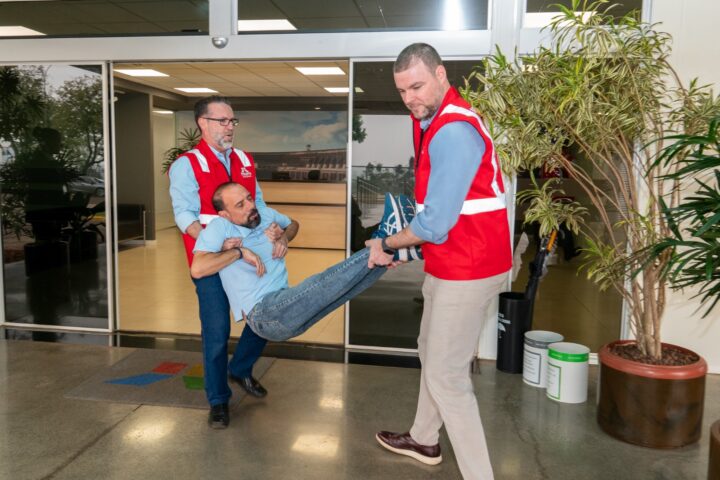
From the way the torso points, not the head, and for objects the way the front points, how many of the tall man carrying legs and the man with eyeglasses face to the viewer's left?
1

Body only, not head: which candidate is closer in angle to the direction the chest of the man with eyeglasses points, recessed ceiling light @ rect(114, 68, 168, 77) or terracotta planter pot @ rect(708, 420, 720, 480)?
the terracotta planter pot

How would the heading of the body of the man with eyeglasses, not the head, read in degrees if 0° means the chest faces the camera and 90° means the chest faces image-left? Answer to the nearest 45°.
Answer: approximately 315°

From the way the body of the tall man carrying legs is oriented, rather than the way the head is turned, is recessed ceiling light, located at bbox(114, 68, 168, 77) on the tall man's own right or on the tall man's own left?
on the tall man's own right

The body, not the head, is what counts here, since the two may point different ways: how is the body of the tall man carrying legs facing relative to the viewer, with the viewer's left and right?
facing to the left of the viewer

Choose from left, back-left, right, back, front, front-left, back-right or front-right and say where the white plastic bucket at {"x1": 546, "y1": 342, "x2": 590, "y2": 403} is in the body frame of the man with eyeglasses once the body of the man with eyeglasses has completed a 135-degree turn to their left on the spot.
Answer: right

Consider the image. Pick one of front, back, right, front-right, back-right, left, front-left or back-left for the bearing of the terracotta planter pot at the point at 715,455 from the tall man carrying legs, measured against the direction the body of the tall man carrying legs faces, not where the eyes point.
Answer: back

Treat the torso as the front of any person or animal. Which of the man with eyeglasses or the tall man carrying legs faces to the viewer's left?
the tall man carrying legs

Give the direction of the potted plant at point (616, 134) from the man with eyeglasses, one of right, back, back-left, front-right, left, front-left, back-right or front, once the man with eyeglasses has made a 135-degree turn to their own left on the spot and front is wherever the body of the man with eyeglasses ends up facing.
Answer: right

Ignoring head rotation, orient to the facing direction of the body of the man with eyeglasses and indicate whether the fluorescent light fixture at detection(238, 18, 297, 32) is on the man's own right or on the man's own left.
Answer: on the man's own left

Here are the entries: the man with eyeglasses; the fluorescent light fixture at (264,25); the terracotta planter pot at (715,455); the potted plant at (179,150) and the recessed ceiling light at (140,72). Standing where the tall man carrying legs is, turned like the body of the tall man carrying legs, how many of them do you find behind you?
1

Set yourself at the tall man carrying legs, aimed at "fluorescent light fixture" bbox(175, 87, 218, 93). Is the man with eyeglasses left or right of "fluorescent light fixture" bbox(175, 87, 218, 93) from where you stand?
left
